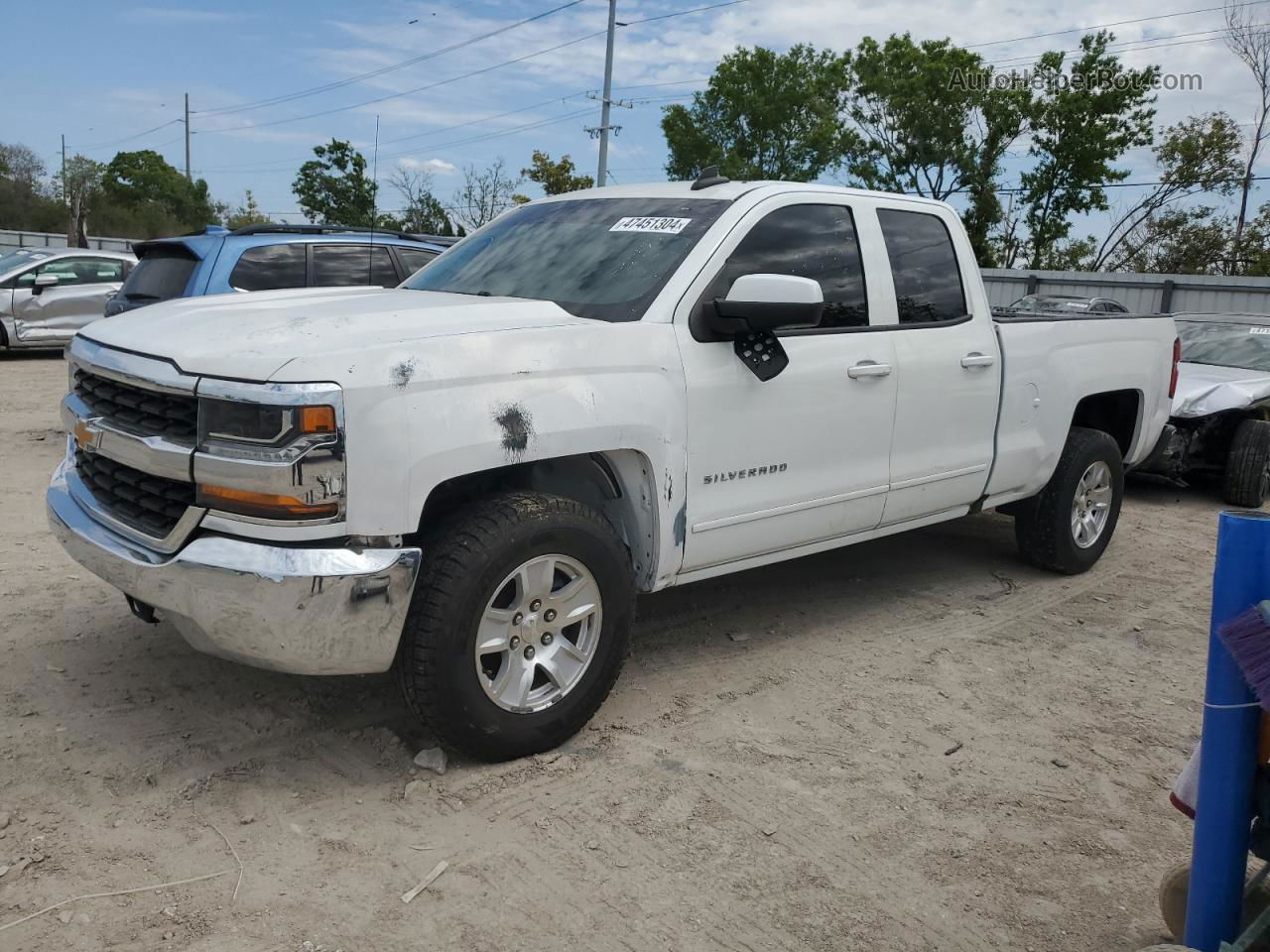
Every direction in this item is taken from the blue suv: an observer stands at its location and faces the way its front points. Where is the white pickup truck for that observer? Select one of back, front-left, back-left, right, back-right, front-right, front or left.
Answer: back-right

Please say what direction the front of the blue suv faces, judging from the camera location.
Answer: facing away from the viewer and to the right of the viewer

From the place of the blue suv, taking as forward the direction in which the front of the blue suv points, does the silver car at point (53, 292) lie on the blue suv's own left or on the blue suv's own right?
on the blue suv's own left

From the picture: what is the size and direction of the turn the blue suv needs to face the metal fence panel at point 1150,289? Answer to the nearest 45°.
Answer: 0° — it already faces it

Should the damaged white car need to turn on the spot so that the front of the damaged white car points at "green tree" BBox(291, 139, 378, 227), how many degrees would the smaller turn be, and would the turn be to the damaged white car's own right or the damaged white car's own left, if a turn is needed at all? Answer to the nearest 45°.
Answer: approximately 90° to the damaged white car's own right

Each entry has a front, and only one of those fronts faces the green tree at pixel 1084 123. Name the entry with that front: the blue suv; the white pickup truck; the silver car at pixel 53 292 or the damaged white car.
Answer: the blue suv

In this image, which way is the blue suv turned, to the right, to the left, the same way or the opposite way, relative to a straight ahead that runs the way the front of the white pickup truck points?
the opposite way

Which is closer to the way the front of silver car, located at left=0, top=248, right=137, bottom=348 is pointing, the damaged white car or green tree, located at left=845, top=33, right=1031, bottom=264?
the damaged white car

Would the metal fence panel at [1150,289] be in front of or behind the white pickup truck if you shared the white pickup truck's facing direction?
behind

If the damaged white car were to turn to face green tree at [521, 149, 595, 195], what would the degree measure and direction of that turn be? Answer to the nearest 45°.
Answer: approximately 90° to its right
